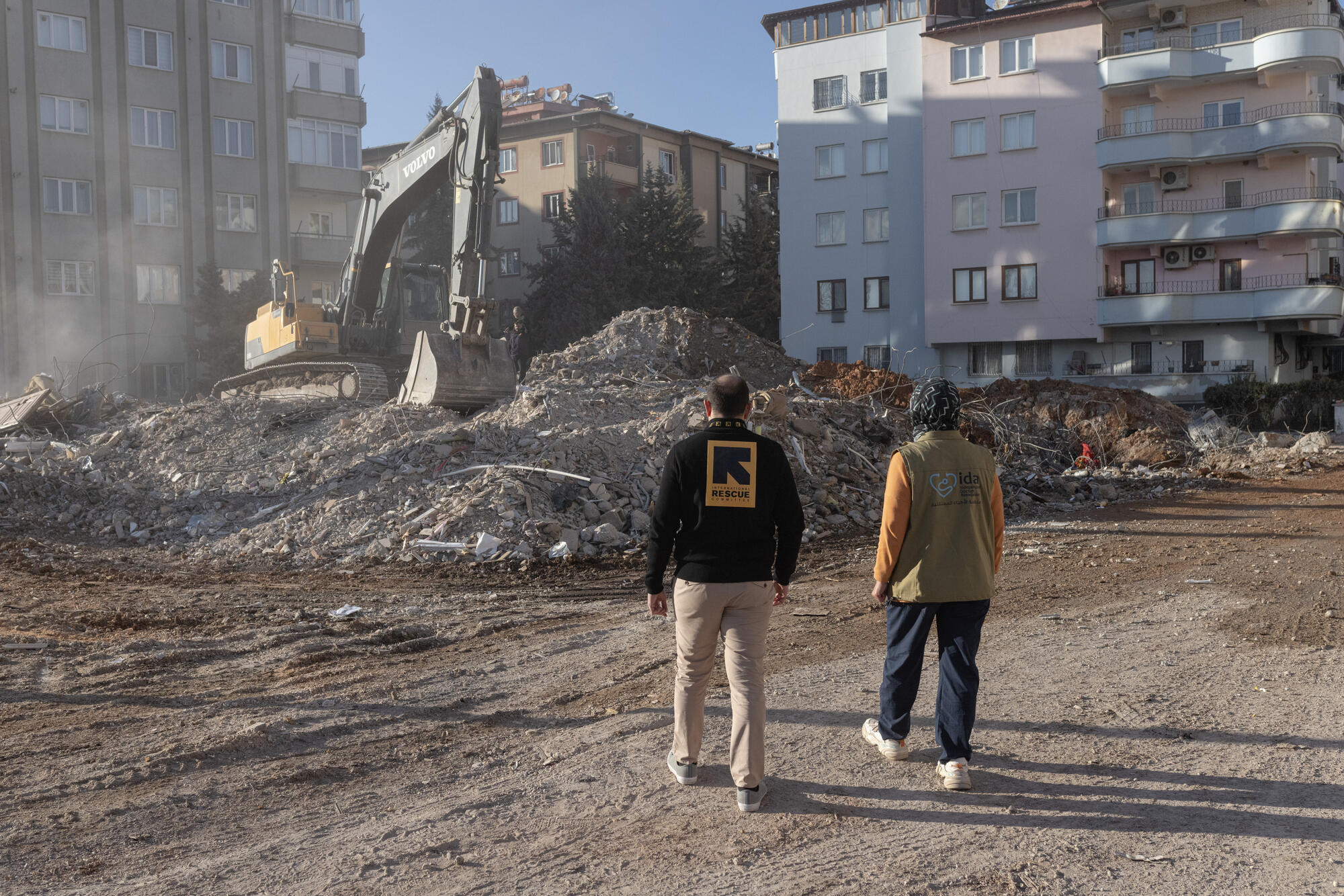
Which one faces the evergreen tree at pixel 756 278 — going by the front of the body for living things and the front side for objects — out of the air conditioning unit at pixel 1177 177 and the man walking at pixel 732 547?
the man walking

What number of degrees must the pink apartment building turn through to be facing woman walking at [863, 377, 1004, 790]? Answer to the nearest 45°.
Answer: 0° — it already faces them

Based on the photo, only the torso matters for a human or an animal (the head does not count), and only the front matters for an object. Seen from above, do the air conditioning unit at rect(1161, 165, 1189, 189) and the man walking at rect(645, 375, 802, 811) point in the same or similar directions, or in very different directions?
very different directions

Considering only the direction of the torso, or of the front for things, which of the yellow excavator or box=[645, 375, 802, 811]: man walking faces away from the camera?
the man walking

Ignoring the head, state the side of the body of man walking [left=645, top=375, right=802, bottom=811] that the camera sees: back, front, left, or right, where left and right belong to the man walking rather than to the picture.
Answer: back

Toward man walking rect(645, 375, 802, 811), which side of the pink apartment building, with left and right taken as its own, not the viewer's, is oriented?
front

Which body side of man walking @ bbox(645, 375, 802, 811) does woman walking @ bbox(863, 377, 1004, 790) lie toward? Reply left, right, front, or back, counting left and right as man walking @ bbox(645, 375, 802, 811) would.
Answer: right

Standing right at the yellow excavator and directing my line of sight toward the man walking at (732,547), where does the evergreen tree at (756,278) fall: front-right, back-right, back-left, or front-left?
back-left

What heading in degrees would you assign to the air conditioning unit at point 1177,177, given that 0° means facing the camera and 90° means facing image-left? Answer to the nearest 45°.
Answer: approximately 0°

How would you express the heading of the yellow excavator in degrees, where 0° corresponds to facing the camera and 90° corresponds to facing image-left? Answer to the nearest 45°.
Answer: approximately 315°
